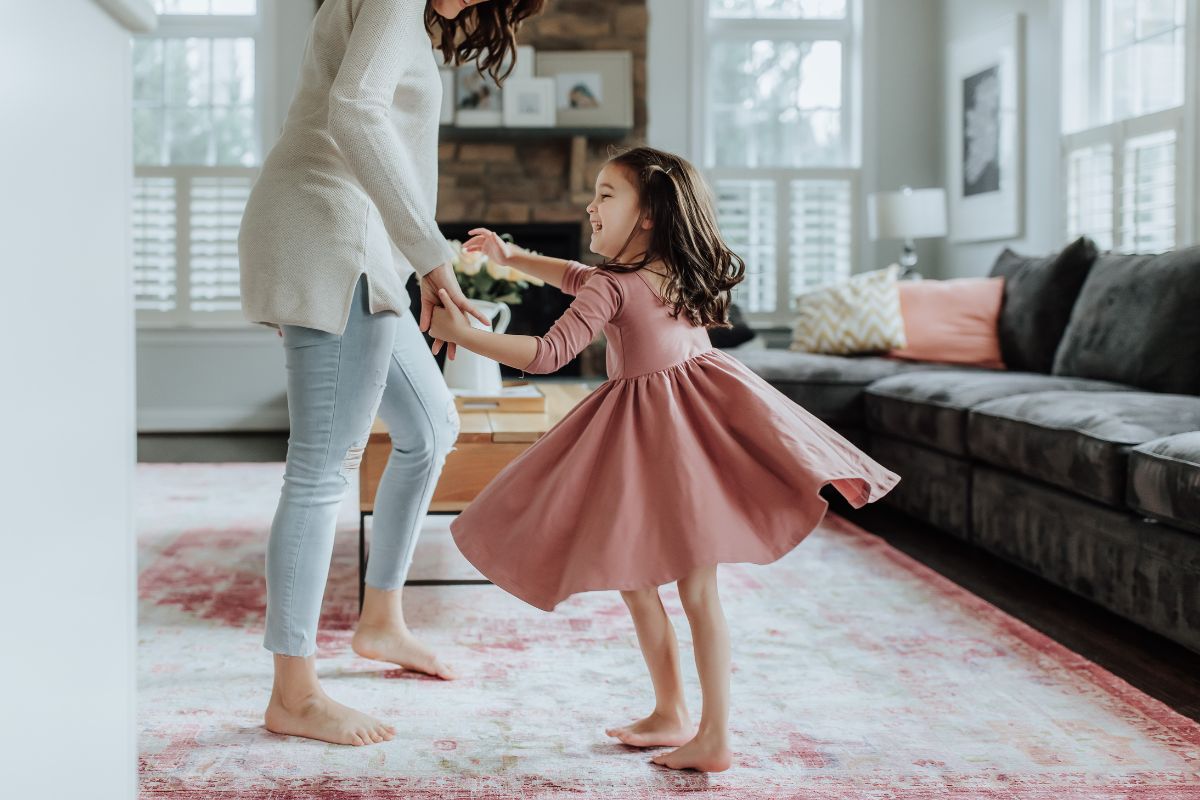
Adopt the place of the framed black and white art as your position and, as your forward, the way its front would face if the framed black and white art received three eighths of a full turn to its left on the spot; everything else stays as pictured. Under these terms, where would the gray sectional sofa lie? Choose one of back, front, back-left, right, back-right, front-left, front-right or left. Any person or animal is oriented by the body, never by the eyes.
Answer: right

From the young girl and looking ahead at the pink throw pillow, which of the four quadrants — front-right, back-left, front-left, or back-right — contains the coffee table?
front-left

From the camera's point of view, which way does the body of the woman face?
to the viewer's right

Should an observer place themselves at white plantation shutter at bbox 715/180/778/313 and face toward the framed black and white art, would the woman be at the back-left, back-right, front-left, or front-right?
front-right

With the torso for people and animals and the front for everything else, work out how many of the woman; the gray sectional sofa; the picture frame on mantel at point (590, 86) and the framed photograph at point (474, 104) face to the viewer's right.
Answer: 1

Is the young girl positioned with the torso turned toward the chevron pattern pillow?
no

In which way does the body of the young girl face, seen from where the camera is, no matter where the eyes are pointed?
to the viewer's left

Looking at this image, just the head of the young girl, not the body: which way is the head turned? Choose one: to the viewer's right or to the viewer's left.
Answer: to the viewer's left

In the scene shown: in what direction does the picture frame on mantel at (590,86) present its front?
toward the camera

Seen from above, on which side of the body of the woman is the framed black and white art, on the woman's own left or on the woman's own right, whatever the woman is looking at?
on the woman's own left

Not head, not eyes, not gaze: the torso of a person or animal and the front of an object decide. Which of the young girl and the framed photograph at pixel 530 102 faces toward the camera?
the framed photograph

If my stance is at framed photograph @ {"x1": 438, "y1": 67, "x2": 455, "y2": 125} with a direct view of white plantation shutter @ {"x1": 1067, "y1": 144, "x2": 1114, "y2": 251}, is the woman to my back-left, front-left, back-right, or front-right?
front-right

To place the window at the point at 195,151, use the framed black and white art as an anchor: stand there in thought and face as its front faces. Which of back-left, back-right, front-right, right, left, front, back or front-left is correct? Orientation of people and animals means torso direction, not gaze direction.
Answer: front-right

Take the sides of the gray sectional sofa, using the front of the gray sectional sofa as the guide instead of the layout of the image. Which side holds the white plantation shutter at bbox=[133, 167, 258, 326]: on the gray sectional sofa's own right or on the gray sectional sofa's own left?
on the gray sectional sofa's own right

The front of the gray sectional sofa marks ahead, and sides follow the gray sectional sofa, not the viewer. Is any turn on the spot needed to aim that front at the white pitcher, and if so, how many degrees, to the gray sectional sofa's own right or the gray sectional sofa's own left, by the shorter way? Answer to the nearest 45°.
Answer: approximately 45° to the gray sectional sofa's own right

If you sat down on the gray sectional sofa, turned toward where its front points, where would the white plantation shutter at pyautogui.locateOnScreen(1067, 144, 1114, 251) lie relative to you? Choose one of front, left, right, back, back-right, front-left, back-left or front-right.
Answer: back-right

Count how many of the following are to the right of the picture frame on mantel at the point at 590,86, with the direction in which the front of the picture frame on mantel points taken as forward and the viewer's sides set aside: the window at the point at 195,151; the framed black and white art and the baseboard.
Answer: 2
